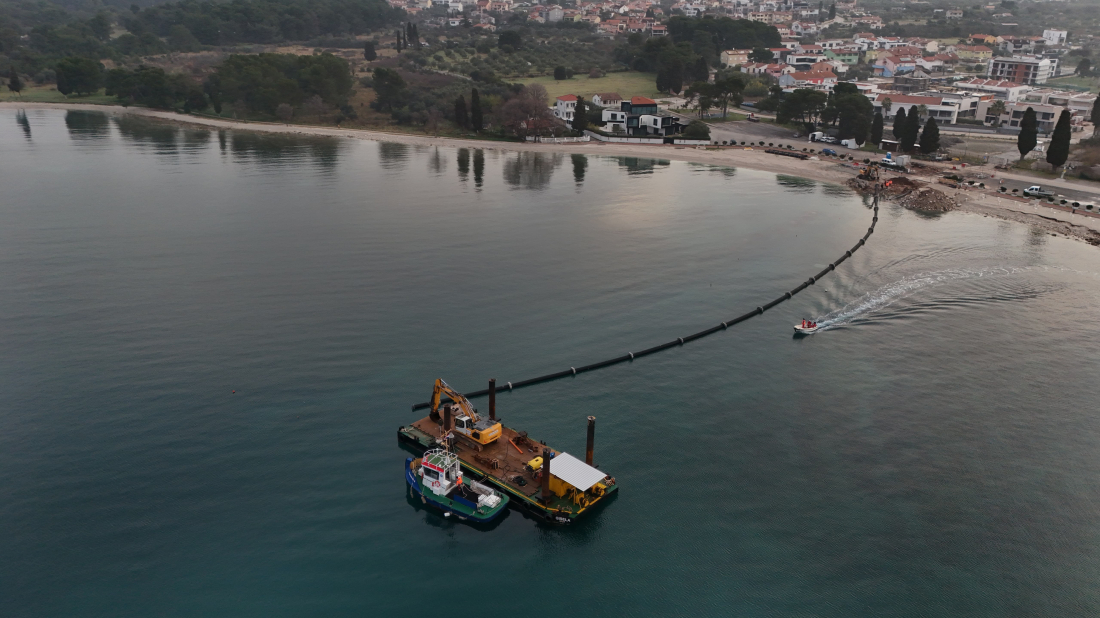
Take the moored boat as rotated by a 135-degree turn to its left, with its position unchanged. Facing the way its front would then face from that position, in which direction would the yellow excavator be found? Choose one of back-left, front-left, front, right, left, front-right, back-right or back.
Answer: back

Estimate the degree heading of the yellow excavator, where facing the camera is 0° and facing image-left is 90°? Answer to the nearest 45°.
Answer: approximately 135°
